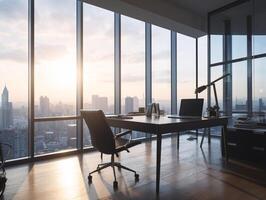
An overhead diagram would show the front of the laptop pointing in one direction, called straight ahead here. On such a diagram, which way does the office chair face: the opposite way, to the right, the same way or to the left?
the opposite way

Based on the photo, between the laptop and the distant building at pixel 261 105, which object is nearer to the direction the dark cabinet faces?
the laptop

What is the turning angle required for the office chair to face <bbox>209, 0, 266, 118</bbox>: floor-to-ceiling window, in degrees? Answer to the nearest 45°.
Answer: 0° — it already faces it

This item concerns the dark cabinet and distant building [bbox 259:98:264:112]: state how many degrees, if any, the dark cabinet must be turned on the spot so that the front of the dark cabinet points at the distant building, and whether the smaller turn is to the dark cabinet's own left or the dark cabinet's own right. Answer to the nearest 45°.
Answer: approximately 135° to the dark cabinet's own right

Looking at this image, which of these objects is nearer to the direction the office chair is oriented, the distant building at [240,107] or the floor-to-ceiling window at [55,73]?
the distant building

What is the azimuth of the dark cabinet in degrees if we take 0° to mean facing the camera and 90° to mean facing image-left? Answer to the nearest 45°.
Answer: approximately 45°

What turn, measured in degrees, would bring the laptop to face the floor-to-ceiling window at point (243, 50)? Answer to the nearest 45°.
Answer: approximately 180°

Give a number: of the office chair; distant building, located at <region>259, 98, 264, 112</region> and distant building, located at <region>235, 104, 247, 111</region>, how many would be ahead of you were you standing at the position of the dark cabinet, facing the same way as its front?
1

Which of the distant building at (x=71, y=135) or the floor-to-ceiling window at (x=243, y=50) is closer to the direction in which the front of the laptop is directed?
the distant building

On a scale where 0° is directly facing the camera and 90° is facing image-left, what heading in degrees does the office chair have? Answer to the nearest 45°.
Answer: approximately 225°

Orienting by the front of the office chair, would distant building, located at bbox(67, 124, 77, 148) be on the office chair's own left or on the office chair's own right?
on the office chair's own left

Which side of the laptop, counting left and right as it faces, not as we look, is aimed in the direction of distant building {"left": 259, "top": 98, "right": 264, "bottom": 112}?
back
